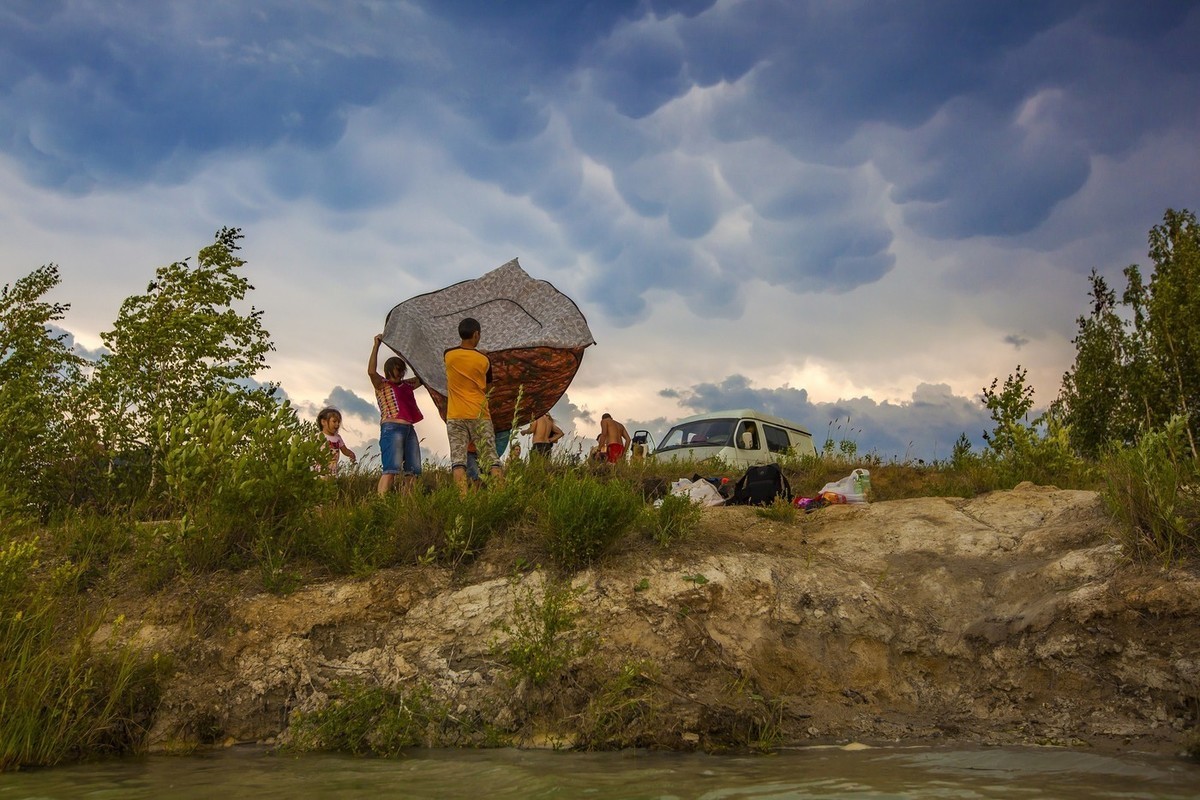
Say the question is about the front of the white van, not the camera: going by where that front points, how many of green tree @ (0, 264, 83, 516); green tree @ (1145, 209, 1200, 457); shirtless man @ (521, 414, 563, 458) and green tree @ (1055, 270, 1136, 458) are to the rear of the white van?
2

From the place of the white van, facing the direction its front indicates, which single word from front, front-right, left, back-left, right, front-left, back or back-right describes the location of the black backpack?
front-left

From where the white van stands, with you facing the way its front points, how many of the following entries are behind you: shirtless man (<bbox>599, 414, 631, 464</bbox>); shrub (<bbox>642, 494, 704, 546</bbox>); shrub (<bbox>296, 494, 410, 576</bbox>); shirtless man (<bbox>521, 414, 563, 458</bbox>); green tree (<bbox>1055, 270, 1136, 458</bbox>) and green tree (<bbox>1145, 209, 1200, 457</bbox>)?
2

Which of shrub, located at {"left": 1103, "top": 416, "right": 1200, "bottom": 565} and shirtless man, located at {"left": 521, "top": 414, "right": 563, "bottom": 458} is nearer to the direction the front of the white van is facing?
the shirtless man

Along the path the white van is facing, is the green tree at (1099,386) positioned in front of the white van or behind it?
behind

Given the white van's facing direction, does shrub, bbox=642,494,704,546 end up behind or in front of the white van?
in front

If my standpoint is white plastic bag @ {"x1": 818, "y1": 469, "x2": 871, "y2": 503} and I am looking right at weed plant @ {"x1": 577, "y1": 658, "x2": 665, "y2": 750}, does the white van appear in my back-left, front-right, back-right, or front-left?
back-right

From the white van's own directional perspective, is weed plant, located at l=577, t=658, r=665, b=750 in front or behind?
in front

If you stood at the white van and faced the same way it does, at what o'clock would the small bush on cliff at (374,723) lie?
The small bush on cliff is roughly at 11 o'clock from the white van.

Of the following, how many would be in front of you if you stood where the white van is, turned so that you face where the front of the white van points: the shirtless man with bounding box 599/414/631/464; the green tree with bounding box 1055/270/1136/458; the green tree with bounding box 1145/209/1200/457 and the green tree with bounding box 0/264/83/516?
2

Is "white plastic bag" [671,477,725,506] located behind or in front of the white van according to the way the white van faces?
in front

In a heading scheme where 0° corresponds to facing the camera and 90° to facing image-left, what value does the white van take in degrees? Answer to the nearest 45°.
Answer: approximately 45°
